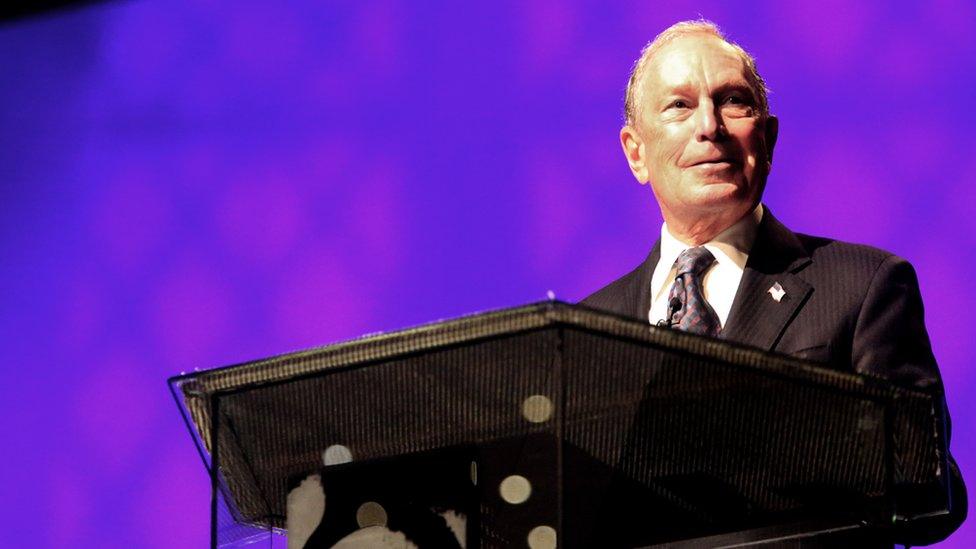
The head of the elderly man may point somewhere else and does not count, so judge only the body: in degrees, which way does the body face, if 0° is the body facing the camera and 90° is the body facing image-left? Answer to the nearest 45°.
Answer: approximately 45°

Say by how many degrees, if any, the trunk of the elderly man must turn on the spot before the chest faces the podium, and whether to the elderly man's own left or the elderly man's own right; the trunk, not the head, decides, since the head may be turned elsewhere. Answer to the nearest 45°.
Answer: approximately 45° to the elderly man's own left
